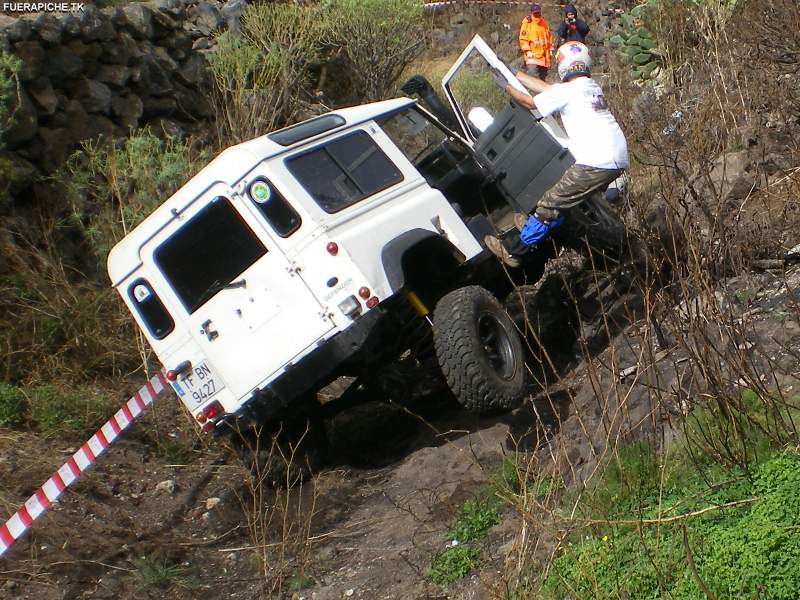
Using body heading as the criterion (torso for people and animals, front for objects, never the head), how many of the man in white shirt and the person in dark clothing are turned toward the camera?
1

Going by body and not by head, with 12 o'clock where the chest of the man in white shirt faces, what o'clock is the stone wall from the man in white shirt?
The stone wall is roughly at 12 o'clock from the man in white shirt.

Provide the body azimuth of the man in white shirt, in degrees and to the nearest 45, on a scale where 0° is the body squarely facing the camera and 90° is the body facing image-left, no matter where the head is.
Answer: approximately 135°

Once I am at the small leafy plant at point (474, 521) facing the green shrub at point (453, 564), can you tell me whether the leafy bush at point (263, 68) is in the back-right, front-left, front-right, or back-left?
back-right

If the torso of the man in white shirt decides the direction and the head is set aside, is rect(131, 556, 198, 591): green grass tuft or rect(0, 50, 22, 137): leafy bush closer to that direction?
the leafy bush

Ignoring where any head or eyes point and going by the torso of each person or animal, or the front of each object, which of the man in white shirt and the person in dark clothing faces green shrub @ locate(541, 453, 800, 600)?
the person in dark clothing

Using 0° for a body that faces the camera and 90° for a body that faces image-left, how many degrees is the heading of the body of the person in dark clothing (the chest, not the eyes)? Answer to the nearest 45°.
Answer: approximately 0°

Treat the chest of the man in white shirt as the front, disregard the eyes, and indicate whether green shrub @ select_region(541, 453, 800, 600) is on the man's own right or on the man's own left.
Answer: on the man's own left
